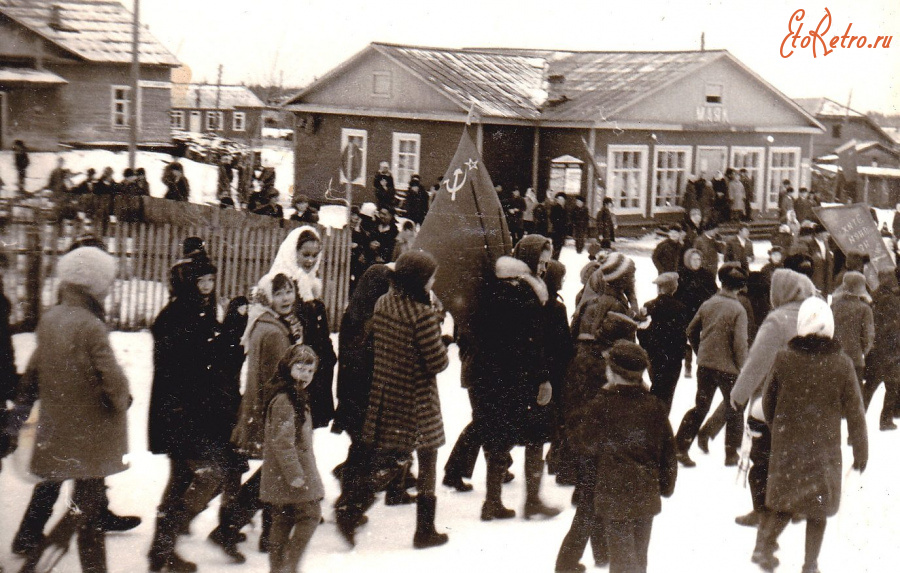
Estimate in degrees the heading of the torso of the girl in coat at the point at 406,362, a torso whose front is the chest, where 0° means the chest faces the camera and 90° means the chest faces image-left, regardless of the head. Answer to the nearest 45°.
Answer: approximately 225°

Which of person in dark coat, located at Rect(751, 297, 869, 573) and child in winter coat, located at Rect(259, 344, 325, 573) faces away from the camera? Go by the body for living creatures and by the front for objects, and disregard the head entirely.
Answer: the person in dark coat

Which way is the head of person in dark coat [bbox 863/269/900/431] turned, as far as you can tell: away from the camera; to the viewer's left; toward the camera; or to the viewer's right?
away from the camera

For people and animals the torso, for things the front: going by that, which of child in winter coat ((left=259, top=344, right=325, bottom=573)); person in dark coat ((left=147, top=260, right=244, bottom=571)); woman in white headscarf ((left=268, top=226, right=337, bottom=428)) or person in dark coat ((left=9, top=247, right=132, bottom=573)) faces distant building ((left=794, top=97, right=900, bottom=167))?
person in dark coat ((left=9, top=247, right=132, bottom=573))

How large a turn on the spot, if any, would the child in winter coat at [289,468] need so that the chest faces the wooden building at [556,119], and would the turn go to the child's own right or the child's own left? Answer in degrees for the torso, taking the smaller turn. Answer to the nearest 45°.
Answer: approximately 135° to the child's own left

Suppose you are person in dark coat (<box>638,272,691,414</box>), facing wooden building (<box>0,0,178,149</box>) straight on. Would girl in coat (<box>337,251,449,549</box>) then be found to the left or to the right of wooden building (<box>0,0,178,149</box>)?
left

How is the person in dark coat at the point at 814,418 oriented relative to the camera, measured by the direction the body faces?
away from the camera

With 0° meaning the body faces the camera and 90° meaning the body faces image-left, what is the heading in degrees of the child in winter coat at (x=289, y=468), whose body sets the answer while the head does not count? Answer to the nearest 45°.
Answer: approximately 315°

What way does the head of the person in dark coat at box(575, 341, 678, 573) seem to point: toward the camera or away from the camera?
away from the camera
